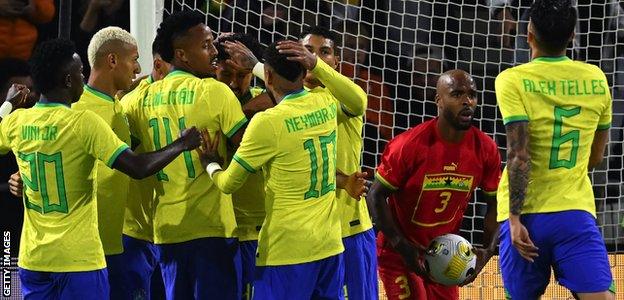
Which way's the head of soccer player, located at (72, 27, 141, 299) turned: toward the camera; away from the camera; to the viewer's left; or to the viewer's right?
to the viewer's right

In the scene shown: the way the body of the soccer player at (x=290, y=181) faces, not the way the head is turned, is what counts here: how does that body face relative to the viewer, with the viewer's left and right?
facing away from the viewer and to the left of the viewer

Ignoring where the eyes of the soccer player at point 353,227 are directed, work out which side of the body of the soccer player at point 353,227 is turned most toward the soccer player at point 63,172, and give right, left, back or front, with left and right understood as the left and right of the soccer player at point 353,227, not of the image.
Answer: front

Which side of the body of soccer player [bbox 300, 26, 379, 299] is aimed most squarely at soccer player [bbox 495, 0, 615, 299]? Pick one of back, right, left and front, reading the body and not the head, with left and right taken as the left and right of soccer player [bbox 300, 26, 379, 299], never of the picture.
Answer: left

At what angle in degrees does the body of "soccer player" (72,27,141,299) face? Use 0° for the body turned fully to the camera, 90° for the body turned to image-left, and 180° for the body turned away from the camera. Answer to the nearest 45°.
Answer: approximately 270°

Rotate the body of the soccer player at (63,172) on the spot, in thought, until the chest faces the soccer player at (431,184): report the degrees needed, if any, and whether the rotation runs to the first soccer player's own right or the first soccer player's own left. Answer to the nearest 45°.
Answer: approximately 45° to the first soccer player's own right

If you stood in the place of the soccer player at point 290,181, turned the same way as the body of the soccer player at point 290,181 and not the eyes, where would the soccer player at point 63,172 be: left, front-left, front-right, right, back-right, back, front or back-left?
front-left

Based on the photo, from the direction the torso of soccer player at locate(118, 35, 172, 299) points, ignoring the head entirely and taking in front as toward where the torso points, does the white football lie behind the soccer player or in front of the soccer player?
in front
